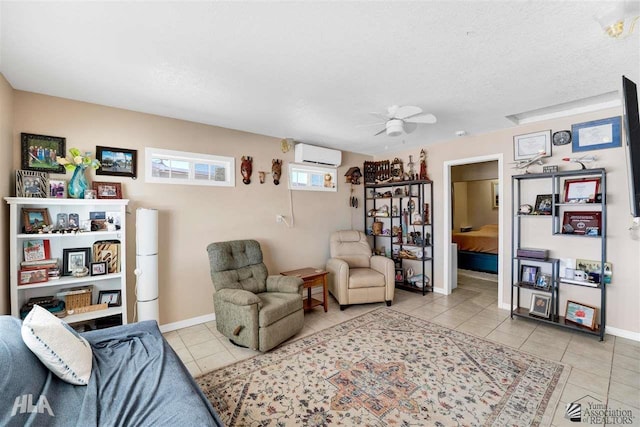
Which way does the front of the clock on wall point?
toward the camera

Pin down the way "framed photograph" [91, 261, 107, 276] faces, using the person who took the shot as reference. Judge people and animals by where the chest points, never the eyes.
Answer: facing the viewer

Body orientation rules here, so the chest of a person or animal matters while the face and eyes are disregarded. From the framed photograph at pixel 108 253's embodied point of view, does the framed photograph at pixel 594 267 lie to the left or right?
on its left

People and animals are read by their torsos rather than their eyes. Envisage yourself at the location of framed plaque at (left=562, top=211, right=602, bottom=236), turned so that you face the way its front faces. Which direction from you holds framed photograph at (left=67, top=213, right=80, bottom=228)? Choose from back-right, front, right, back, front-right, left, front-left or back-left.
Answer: front-right

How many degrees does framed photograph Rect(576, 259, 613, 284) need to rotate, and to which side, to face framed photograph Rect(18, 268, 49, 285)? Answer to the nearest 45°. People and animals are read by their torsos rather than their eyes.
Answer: approximately 45° to its right

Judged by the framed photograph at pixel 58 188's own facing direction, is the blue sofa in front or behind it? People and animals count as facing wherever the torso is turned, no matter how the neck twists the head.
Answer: in front

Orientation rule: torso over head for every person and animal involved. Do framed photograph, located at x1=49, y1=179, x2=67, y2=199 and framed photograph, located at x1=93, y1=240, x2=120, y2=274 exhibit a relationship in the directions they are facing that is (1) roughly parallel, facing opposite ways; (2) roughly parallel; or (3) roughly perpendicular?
roughly parallel

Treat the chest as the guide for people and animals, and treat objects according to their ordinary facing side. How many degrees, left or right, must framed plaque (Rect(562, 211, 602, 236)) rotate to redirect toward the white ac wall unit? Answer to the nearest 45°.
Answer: approximately 90° to its right

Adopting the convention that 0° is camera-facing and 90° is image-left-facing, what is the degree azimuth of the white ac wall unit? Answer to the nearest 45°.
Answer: approximately 315°
